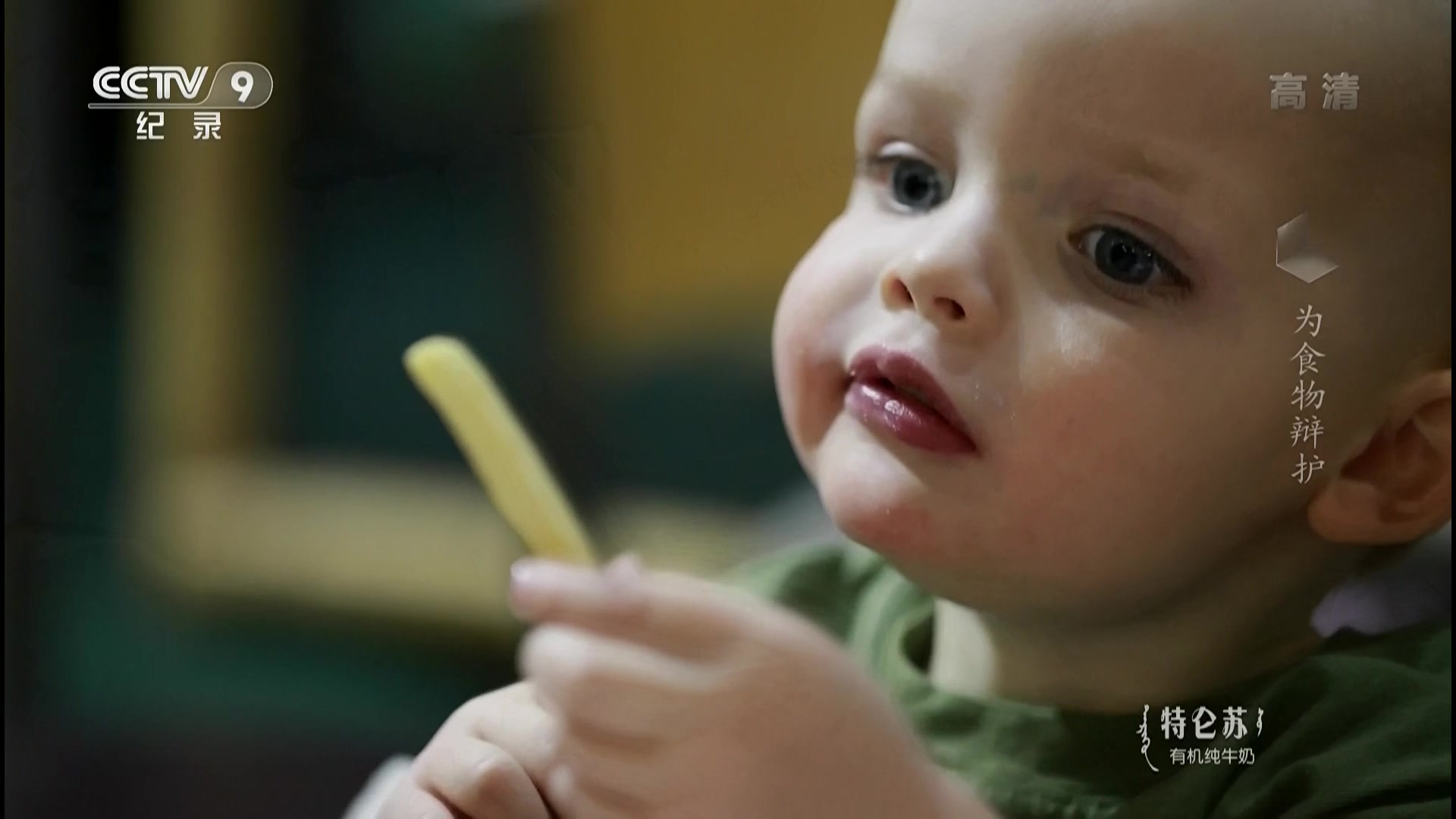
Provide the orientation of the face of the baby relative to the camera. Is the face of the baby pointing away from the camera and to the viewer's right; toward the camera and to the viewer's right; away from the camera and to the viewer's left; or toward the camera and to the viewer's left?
toward the camera and to the viewer's left

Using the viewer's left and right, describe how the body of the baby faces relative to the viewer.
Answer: facing the viewer and to the left of the viewer
